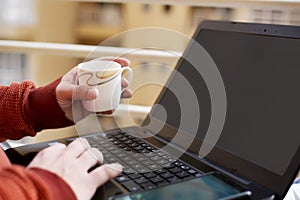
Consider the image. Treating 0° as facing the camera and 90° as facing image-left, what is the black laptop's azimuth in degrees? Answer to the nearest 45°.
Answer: approximately 45°
